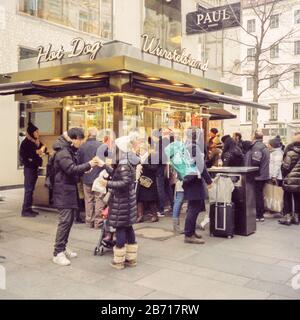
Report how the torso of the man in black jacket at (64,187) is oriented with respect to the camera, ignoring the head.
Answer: to the viewer's right

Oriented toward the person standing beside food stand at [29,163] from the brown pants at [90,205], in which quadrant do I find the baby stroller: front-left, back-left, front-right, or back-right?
back-left

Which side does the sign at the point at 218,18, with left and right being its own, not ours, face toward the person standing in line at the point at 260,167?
front

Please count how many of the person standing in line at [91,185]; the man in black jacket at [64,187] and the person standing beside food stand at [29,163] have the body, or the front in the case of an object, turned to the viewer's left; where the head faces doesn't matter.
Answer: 0

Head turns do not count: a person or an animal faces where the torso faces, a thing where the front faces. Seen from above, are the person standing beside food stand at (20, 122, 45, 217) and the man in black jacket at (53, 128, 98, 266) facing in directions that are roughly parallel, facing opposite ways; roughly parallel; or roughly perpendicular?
roughly parallel

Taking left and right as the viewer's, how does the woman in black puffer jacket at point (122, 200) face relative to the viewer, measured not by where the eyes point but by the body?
facing to the left of the viewer

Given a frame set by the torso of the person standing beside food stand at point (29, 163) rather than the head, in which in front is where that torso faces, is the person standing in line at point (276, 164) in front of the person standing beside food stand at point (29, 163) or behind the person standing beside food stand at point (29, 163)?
in front

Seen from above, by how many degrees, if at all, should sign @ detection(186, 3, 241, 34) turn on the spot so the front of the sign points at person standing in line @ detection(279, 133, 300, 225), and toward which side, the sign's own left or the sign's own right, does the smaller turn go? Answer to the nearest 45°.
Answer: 0° — it already faces them

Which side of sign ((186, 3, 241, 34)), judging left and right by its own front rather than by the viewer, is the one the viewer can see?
front

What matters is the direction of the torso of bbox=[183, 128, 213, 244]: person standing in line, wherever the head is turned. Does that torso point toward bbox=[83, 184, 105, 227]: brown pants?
no

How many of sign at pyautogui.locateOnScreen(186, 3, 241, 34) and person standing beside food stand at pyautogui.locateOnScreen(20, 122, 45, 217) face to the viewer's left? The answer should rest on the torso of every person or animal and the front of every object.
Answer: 0

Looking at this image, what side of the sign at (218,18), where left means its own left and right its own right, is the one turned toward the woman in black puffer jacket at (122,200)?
front

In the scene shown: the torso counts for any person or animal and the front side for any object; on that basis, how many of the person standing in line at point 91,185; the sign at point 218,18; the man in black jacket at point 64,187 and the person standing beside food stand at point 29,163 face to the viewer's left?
0
